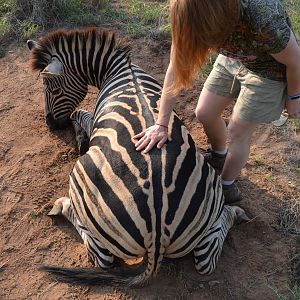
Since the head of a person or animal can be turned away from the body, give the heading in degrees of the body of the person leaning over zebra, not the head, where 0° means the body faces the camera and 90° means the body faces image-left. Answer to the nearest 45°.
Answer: approximately 45°

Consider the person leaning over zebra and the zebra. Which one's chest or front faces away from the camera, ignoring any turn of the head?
the zebra

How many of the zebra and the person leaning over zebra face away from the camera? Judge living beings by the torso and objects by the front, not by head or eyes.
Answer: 1

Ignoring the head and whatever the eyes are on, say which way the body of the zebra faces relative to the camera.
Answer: away from the camera
